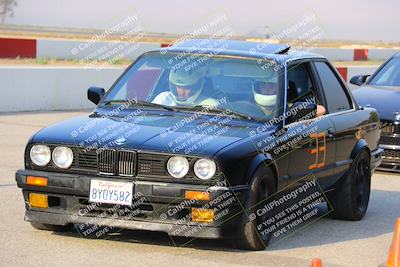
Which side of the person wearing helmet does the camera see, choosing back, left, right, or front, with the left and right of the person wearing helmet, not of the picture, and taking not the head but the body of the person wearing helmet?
front
